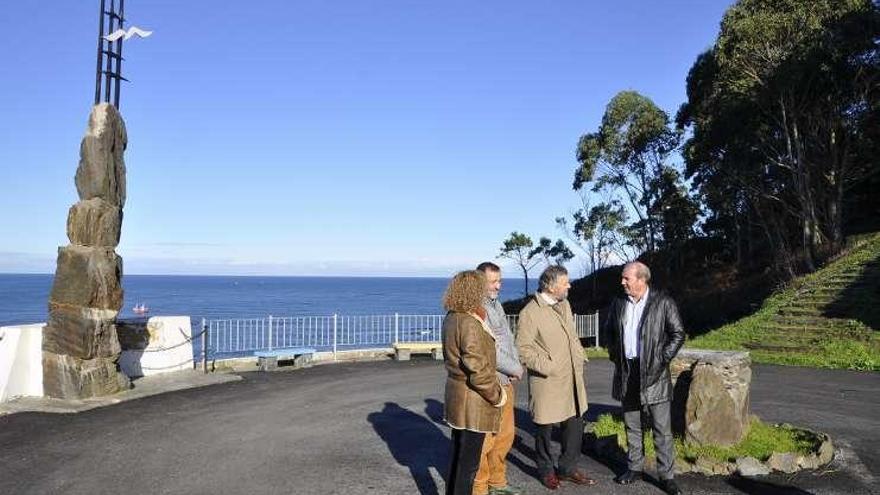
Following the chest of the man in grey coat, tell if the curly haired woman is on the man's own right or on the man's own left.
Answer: on the man's own right

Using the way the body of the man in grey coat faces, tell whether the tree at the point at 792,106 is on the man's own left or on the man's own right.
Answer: on the man's own left

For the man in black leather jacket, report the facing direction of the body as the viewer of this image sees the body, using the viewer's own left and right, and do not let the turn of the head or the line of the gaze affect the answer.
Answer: facing the viewer and to the left of the viewer

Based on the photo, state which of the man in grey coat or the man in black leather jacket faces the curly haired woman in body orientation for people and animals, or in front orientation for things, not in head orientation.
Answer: the man in black leather jacket

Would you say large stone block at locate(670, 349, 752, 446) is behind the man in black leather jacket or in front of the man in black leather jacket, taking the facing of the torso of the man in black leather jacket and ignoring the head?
behind

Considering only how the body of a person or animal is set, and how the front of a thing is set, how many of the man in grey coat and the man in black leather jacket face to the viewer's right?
1

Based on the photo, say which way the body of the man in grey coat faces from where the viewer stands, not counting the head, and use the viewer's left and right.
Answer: facing to the right of the viewer

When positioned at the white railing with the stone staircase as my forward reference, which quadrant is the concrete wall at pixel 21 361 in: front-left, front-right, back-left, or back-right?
back-right

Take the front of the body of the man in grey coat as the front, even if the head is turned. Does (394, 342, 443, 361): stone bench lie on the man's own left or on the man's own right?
on the man's own left

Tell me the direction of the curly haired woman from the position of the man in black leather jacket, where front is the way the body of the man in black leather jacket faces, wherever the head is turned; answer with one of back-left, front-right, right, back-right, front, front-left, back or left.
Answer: front

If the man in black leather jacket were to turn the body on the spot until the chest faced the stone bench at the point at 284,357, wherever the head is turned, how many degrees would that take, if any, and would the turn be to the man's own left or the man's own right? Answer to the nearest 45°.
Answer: approximately 90° to the man's own right

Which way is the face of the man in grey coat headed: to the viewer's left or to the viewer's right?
to the viewer's right

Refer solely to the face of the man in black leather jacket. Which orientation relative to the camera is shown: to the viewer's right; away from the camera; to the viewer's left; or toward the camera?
to the viewer's left

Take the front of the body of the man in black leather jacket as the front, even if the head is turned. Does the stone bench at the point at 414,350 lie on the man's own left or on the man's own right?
on the man's own right
